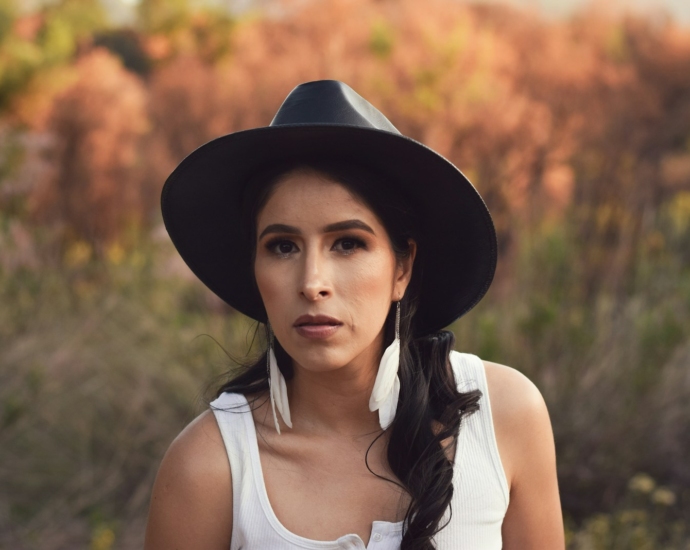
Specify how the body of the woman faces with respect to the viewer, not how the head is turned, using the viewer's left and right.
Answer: facing the viewer
